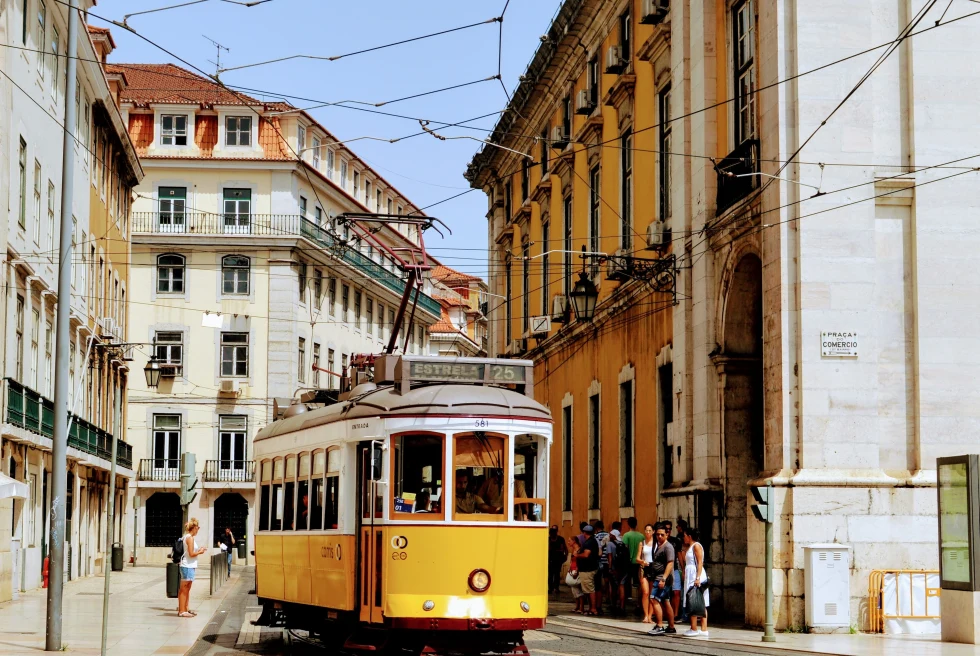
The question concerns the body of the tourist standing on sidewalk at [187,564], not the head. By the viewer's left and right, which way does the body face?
facing to the right of the viewer

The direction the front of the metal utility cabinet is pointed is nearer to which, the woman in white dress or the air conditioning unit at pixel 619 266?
the woman in white dress

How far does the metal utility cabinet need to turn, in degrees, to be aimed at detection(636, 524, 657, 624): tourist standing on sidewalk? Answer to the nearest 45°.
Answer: approximately 135° to its right

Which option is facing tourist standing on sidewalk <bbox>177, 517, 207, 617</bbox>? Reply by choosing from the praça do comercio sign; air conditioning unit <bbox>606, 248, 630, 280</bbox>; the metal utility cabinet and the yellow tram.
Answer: the air conditioning unit

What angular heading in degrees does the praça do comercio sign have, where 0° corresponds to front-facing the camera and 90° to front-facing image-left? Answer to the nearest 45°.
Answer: approximately 0°

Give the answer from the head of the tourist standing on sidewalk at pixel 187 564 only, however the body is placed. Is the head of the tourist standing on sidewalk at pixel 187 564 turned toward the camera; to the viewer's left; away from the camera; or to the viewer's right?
to the viewer's right
